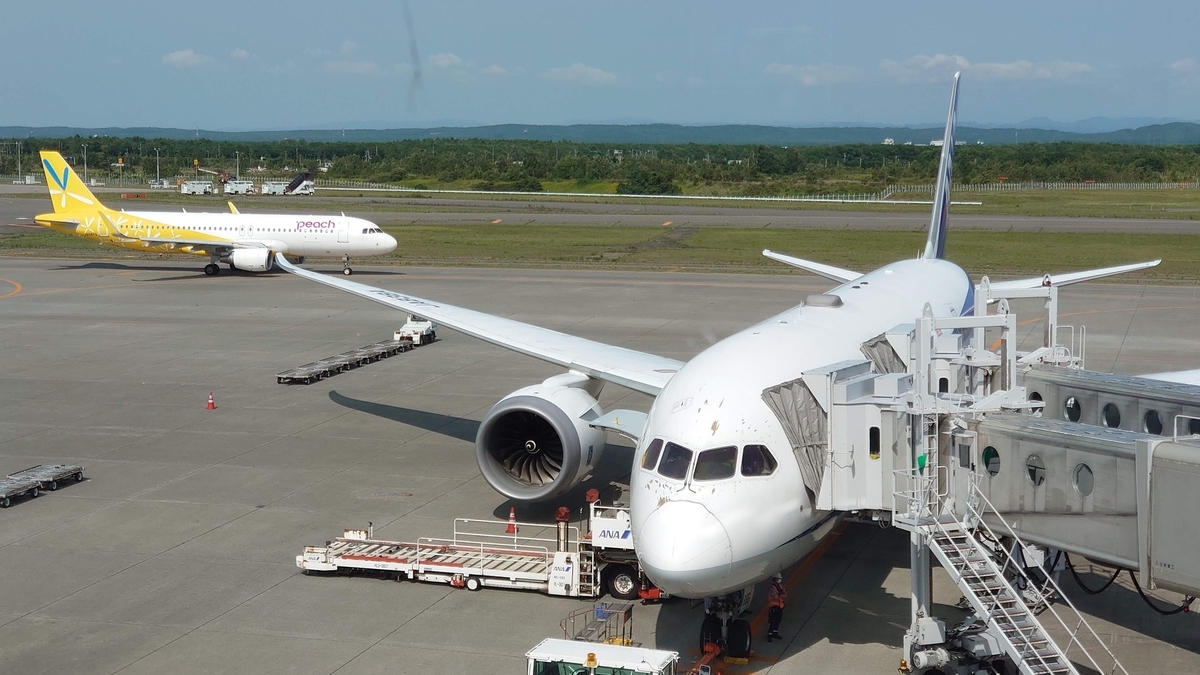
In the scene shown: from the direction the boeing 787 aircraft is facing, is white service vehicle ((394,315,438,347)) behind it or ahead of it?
behind

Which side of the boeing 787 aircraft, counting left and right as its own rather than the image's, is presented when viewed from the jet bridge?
left

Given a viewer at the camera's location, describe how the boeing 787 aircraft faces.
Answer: facing the viewer
